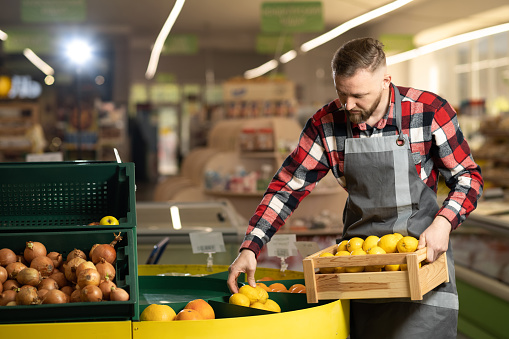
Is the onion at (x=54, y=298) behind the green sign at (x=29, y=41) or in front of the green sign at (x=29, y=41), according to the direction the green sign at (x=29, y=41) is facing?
in front

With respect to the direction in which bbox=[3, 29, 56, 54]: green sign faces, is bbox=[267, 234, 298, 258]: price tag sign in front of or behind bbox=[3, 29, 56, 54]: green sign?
in front

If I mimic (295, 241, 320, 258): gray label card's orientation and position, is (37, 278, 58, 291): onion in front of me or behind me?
in front

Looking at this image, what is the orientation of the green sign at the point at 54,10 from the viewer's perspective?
toward the camera

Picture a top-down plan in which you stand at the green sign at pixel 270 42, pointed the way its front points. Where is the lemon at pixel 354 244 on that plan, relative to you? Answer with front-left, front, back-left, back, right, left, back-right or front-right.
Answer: front

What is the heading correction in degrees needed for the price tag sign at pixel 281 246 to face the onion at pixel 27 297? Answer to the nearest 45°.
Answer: approximately 45° to its right

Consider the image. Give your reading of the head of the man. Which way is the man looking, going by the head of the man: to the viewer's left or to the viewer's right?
to the viewer's left

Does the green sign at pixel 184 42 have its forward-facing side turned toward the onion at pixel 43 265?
yes

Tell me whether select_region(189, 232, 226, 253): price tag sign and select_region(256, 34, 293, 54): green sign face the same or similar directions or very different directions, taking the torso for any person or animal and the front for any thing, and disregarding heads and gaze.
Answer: same or similar directions

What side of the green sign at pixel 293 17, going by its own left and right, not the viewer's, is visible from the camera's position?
front

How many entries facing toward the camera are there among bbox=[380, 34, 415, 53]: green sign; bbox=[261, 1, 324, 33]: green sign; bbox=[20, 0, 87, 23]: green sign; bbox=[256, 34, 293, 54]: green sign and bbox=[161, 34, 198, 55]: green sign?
5

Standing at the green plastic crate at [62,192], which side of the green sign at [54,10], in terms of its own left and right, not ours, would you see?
front

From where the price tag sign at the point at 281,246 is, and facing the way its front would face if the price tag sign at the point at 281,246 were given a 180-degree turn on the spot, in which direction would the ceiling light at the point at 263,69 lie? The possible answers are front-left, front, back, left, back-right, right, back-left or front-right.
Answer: front

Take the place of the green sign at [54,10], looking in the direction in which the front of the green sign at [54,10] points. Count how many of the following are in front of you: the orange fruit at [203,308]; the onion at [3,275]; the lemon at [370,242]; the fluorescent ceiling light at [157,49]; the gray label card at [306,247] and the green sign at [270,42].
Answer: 4

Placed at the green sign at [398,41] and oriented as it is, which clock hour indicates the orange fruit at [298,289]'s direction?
The orange fruit is roughly at 12 o'clock from the green sign.

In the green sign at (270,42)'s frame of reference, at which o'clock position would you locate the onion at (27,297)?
The onion is roughly at 12 o'clock from the green sign.

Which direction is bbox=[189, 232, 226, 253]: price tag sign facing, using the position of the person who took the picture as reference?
facing the viewer
